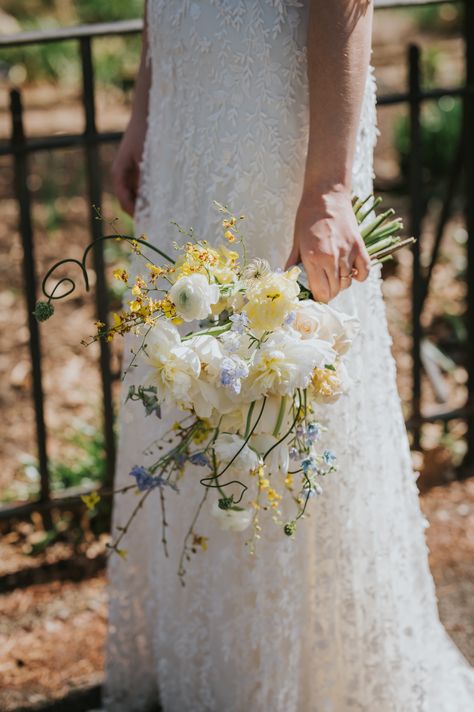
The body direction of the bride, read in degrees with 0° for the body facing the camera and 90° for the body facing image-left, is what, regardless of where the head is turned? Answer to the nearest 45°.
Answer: approximately 45°
